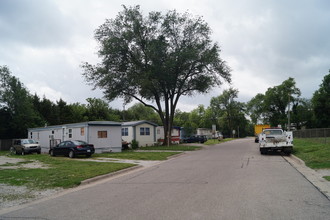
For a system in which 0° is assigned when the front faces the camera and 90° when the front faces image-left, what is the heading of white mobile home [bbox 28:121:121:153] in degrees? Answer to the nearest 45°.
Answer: approximately 45°

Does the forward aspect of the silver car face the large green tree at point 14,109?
no

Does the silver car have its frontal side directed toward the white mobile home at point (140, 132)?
no

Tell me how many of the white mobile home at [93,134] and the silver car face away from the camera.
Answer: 0

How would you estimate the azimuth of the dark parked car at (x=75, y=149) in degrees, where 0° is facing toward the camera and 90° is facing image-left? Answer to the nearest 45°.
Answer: approximately 135°

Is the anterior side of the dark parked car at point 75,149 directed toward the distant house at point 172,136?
no

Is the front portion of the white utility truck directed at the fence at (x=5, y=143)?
no

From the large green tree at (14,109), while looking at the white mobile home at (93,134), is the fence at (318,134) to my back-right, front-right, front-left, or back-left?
front-left

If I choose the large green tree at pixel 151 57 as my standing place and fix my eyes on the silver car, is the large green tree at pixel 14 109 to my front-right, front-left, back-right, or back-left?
front-right
